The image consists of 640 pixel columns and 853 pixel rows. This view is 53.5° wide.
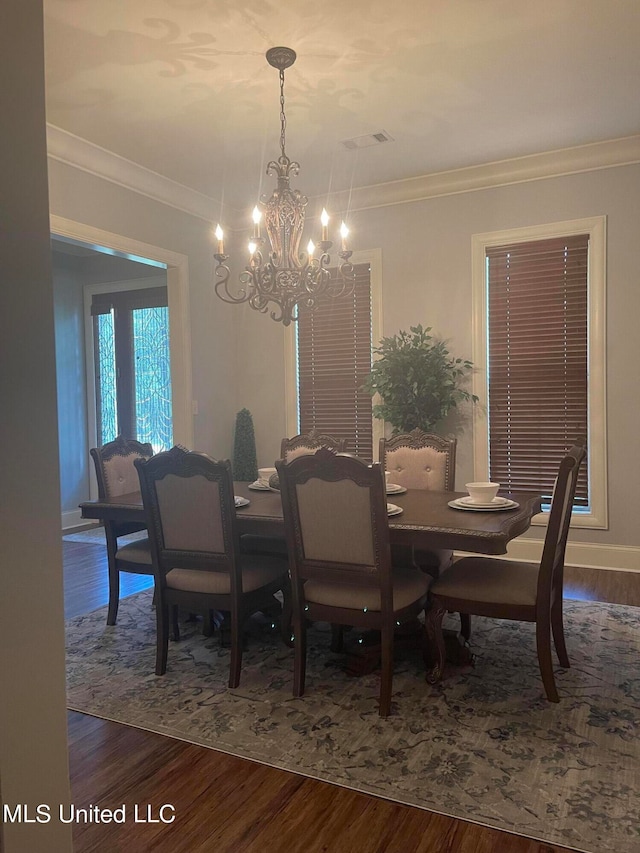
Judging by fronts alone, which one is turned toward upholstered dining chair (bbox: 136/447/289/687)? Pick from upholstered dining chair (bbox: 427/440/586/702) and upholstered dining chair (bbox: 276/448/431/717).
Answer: upholstered dining chair (bbox: 427/440/586/702)

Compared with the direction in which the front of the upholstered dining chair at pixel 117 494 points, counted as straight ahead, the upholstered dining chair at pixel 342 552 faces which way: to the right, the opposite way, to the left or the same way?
to the left

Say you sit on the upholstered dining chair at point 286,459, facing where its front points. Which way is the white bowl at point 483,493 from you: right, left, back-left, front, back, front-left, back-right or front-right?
left

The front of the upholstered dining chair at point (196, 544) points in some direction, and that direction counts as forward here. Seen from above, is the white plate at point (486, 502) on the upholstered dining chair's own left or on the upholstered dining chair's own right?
on the upholstered dining chair's own right

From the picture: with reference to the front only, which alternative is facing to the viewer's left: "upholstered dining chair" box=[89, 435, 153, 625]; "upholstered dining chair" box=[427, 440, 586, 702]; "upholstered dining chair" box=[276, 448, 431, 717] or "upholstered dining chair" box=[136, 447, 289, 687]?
"upholstered dining chair" box=[427, 440, 586, 702]

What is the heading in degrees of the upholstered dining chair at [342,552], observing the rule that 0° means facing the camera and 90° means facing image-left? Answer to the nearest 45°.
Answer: approximately 225°

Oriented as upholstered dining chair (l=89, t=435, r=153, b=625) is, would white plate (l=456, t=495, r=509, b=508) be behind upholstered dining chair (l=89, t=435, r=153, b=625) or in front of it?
in front

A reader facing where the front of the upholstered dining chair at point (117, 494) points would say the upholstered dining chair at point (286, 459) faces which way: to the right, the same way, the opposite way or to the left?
to the right

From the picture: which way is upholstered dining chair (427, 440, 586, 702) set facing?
to the viewer's left

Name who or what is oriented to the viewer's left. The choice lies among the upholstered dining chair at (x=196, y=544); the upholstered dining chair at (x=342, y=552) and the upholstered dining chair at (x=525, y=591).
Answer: the upholstered dining chair at (x=525, y=591)

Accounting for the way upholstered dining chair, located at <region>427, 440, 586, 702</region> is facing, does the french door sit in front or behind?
in front

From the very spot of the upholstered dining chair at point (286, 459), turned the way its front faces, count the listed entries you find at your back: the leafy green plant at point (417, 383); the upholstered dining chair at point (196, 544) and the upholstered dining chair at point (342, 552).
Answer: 1

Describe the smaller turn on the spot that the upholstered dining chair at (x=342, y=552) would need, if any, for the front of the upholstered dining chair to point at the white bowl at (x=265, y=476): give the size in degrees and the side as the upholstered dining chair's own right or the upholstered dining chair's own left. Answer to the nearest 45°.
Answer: approximately 45° to the upholstered dining chair's own left

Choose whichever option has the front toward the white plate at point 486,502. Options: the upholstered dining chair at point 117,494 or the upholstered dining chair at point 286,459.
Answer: the upholstered dining chair at point 117,494

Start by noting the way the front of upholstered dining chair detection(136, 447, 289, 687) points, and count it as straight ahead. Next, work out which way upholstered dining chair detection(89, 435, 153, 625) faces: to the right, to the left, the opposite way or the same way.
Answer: to the right

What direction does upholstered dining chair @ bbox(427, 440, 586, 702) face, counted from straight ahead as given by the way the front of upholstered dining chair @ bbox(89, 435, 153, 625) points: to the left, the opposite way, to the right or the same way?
the opposite way

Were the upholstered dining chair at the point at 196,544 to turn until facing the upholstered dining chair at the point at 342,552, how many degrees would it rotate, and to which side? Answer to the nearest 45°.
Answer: approximately 90° to its right

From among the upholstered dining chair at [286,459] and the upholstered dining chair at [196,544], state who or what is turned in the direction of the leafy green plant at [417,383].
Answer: the upholstered dining chair at [196,544]

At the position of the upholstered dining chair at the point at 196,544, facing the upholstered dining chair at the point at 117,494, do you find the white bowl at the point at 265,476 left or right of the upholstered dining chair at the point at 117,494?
right
